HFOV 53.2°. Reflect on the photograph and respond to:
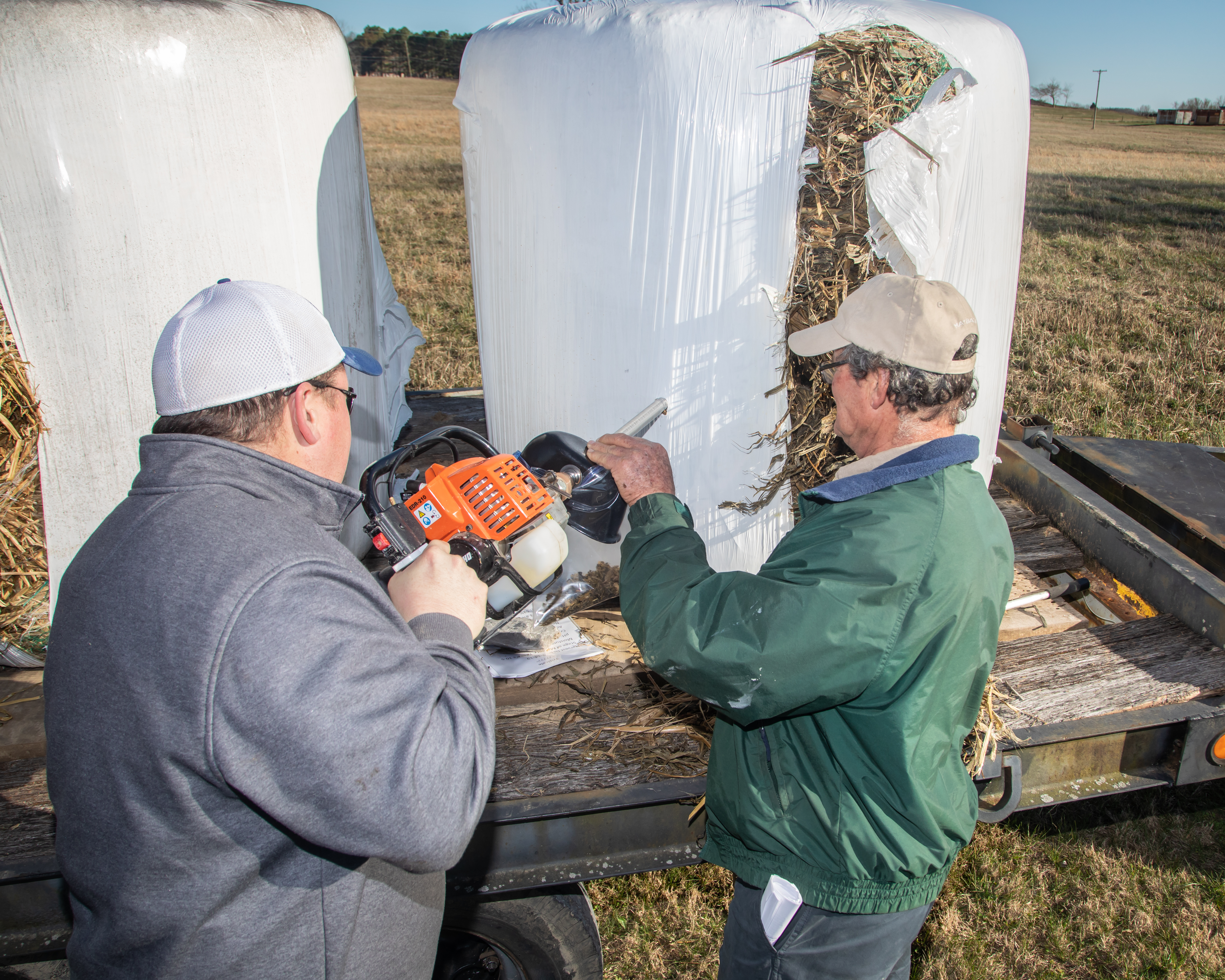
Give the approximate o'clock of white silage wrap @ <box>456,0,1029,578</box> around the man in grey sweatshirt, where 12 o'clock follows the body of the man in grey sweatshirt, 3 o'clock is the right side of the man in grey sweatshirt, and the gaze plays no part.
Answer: The white silage wrap is roughly at 12 o'clock from the man in grey sweatshirt.

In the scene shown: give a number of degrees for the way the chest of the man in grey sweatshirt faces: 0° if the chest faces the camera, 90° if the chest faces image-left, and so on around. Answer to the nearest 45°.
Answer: approximately 225°

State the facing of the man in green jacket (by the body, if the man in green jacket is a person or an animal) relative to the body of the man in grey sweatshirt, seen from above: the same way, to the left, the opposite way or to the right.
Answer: to the left

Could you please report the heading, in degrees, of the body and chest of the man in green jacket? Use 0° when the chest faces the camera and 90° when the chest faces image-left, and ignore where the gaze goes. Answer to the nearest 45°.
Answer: approximately 90°

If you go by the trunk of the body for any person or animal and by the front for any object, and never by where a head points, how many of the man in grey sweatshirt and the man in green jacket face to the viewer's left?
1

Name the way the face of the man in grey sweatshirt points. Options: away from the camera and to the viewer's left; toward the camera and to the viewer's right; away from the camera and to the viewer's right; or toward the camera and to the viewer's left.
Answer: away from the camera and to the viewer's right

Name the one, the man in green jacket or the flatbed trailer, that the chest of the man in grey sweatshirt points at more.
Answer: the flatbed trailer

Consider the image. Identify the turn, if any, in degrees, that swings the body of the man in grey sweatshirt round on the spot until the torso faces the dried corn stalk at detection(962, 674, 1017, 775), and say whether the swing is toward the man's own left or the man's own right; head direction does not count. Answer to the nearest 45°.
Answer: approximately 45° to the man's own right

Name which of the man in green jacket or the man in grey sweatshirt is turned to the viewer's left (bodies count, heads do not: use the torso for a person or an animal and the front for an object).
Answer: the man in green jacket
